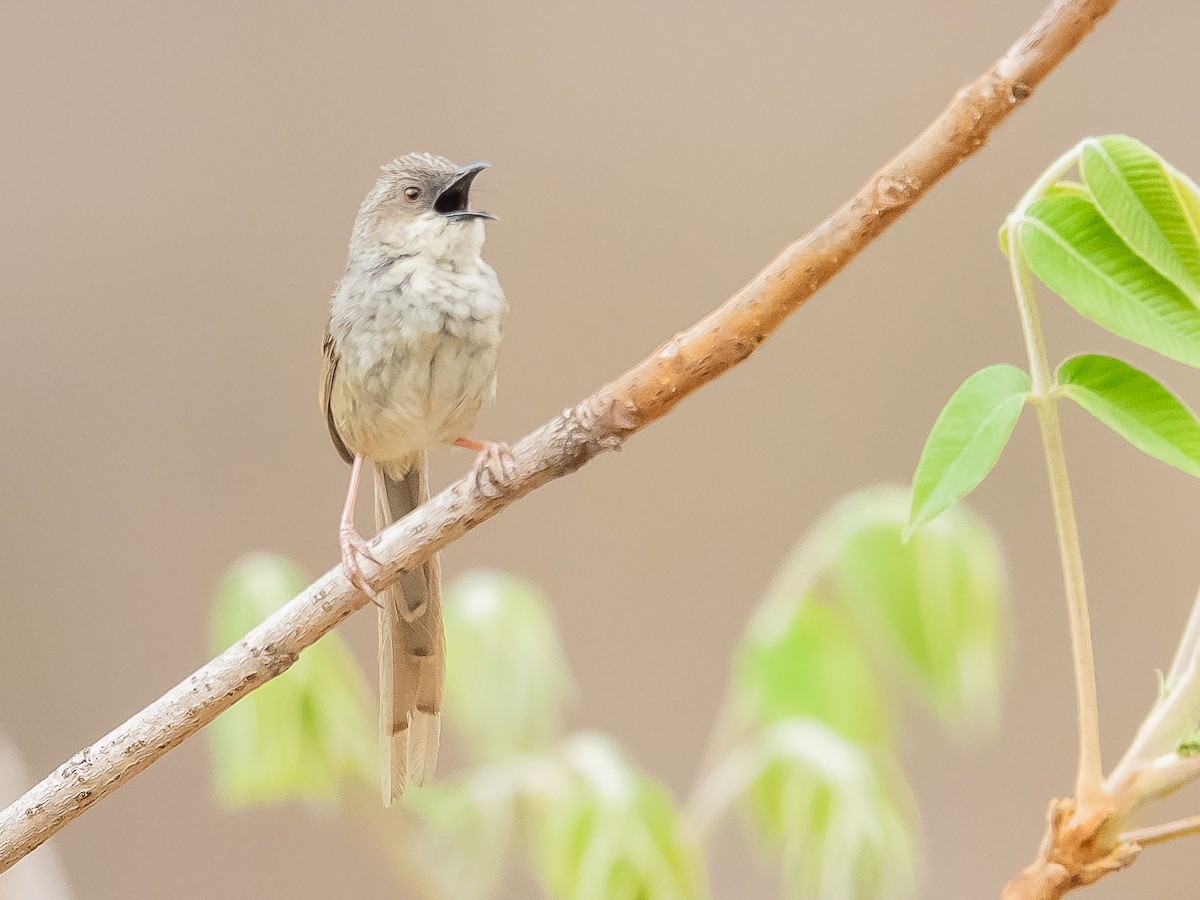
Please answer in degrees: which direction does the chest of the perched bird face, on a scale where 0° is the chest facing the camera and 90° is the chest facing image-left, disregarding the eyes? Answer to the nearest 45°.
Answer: approximately 315°
